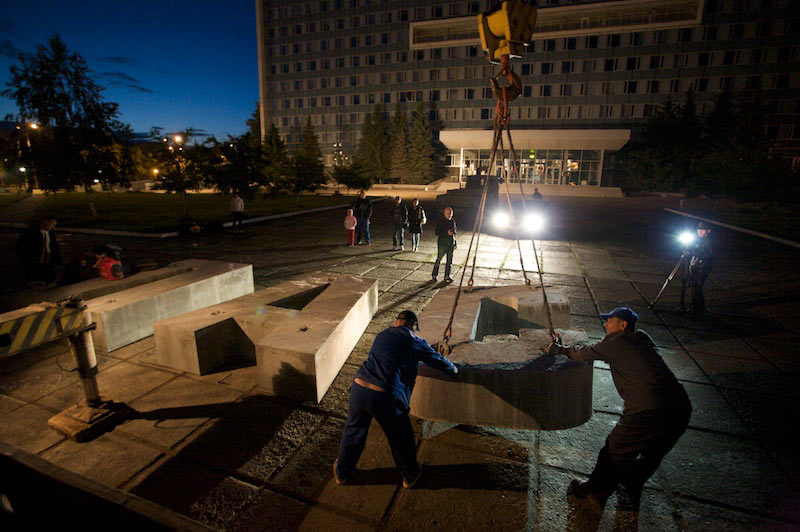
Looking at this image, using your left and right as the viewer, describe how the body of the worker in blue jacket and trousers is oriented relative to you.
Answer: facing away from the viewer and to the right of the viewer

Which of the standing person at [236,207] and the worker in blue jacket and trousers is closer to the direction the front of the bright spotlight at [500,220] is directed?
the worker in blue jacket and trousers

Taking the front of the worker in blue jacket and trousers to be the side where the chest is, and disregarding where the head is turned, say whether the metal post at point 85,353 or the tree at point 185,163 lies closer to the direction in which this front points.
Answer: the tree

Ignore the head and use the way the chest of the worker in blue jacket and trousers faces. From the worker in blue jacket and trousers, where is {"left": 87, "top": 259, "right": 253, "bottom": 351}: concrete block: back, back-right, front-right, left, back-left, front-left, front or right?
left

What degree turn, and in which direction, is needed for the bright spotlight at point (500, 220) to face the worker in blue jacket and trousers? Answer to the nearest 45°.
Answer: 0° — it already faces them

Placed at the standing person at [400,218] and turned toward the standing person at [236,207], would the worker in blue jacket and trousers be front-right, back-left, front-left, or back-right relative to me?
back-left

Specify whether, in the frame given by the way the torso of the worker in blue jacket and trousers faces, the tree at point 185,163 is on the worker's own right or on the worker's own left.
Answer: on the worker's own left

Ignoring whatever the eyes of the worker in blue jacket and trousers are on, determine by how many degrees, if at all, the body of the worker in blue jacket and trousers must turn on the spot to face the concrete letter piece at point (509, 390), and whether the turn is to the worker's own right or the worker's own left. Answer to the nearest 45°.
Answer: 0° — they already face it

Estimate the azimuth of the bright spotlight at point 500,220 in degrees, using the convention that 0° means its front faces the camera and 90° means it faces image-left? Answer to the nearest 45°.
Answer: approximately 0°

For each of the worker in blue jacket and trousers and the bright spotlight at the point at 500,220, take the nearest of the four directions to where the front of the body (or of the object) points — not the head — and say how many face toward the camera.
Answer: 1

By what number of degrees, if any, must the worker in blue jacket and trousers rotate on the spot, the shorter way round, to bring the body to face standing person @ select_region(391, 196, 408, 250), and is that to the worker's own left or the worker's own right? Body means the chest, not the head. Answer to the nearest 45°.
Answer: approximately 45° to the worker's own left

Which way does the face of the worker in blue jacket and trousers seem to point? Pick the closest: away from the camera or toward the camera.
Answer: away from the camera
